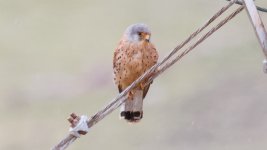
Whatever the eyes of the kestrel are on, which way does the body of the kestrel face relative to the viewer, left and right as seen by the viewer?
facing the viewer and to the right of the viewer
